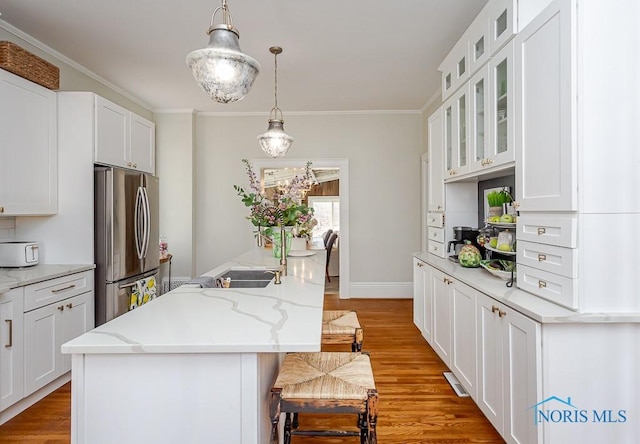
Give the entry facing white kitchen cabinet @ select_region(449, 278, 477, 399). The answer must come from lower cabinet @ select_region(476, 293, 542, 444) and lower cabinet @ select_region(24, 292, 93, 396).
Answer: lower cabinet @ select_region(24, 292, 93, 396)

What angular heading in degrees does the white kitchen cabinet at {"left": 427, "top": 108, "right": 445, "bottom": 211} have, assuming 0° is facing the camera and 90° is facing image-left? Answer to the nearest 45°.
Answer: approximately 90°

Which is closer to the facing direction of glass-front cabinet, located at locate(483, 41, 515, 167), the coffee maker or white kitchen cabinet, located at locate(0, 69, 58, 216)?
the white kitchen cabinet

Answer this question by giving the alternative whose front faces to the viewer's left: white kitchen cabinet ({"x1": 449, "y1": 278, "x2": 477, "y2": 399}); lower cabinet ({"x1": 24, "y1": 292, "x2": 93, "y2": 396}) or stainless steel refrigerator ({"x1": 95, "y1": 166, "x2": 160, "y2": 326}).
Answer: the white kitchen cabinet

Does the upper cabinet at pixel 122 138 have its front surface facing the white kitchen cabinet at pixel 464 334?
yes

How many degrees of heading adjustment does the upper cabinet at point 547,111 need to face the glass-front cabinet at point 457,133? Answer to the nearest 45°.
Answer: approximately 90° to its right
